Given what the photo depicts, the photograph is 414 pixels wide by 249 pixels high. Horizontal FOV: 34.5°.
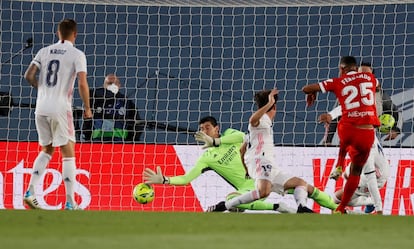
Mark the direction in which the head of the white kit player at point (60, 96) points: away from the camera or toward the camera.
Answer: away from the camera

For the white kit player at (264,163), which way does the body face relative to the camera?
to the viewer's right

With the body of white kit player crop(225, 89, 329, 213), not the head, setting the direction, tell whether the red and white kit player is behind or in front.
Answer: in front

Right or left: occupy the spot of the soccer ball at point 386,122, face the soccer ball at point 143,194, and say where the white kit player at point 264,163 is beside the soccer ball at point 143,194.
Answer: left

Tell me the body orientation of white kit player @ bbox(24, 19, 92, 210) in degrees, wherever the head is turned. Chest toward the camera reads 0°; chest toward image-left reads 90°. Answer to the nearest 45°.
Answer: approximately 225°

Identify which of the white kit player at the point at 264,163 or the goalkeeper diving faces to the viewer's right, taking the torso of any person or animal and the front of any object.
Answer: the white kit player

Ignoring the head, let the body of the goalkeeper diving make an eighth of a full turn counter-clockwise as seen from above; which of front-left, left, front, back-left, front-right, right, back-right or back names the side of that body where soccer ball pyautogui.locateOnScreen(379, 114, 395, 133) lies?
left

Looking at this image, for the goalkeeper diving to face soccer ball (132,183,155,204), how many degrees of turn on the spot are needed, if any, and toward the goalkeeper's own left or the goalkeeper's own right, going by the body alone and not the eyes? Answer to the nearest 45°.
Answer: approximately 45° to the goalkeeper's own right
